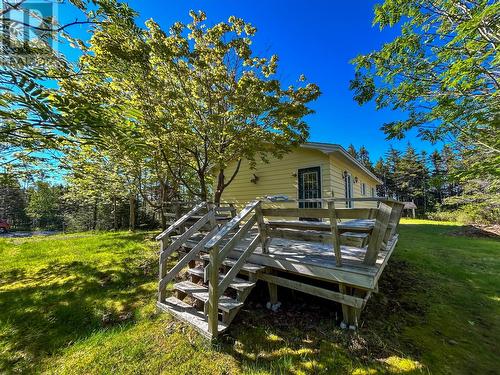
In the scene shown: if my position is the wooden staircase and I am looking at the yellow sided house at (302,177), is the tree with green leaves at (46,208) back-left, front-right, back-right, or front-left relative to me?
front-left

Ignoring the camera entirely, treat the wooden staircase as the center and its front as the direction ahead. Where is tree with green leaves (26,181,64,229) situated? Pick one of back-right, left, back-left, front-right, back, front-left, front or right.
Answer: right

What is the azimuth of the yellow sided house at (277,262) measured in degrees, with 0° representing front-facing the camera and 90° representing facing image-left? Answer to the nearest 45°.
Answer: approximately 45°

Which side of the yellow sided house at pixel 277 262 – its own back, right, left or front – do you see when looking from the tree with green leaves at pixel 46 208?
right

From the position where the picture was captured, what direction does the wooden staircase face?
facing the viewer and to the left of the viewer

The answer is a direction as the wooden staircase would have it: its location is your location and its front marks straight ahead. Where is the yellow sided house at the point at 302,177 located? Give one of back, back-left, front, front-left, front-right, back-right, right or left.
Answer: back

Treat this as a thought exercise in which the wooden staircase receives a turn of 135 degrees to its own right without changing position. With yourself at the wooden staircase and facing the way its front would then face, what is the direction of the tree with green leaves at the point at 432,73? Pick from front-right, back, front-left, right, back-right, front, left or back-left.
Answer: right
